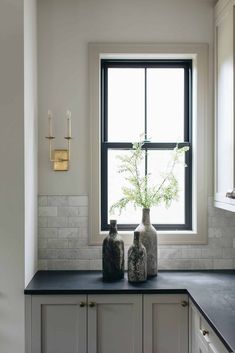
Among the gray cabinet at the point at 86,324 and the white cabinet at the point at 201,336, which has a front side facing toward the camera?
the gray cabinet at the point at 86,324

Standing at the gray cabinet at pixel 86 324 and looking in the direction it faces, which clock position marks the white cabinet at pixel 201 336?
the white cabinet at pixel 201 336 is roughly at 10 o'clock from the gray cabinet at pixel 86 324.

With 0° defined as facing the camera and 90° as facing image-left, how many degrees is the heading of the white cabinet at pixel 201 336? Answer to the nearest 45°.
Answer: approximately 90°

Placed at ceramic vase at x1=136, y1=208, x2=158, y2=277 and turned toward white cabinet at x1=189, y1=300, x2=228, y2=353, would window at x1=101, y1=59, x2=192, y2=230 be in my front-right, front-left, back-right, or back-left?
back-left

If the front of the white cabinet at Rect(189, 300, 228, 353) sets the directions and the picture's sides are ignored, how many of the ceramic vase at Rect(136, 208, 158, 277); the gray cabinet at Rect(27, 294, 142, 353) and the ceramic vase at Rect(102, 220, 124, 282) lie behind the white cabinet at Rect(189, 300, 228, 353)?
0

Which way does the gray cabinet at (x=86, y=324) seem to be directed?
toward the camera

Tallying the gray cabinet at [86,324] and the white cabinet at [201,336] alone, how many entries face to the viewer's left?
1

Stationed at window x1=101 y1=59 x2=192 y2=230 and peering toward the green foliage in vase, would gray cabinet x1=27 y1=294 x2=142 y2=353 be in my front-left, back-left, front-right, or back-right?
front-right

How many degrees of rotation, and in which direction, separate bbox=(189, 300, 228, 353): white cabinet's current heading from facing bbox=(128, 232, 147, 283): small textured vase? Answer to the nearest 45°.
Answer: approximately 45° to its right

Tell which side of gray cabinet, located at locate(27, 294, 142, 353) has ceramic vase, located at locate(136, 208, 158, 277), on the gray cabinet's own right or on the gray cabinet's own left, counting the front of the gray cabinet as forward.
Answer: on the gray cabinet's own left

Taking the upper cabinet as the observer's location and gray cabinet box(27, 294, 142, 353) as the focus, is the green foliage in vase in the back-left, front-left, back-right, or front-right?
front-right
